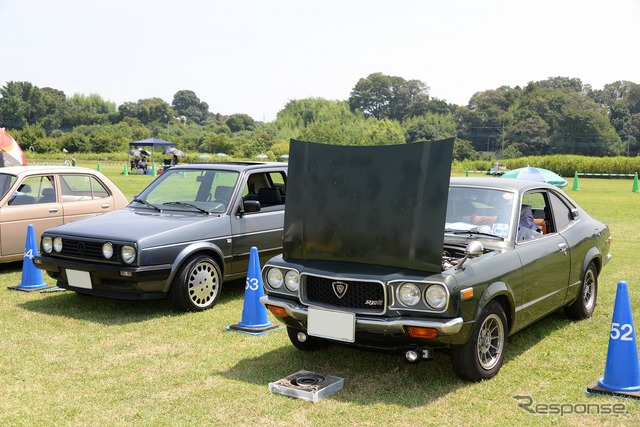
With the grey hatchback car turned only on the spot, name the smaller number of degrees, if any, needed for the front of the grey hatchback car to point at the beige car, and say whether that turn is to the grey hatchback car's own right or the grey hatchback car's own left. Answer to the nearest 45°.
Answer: approximately 90° to the grey hatchback car's own right

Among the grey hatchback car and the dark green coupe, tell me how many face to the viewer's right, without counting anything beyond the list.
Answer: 0

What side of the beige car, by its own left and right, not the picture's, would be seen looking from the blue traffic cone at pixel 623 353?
left

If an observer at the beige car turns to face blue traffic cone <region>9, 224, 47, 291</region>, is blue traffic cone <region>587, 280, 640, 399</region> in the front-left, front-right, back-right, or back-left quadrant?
front-left

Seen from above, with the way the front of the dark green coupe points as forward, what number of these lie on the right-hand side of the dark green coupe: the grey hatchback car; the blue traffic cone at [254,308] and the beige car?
3

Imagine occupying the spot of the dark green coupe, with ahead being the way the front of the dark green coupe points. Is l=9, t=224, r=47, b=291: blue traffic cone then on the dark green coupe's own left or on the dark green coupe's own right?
on the dark green coupe's own right

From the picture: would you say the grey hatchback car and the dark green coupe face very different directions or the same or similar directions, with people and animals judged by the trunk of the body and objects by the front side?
same or similar directions

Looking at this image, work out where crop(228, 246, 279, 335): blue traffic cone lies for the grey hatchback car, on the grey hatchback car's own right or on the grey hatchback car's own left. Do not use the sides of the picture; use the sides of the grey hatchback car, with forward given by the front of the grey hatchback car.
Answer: on the grey hatchback car's own left

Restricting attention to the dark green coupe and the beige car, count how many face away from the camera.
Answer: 0

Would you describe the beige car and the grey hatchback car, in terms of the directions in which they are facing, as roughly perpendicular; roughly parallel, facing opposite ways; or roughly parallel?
roughly parallel

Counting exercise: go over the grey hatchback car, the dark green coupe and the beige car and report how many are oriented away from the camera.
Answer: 0

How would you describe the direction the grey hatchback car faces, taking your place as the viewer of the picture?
facing the viewer and to the left of the viewer

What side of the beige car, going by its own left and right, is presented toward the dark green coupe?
left

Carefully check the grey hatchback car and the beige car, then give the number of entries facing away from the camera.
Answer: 0

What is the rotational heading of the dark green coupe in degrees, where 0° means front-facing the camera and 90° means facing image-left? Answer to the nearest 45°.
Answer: approximately 45°

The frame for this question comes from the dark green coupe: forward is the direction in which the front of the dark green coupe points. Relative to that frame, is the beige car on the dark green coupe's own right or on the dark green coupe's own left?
on the dark green coupe's own right

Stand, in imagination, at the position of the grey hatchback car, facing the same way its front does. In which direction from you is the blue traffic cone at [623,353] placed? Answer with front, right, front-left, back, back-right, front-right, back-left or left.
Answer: left

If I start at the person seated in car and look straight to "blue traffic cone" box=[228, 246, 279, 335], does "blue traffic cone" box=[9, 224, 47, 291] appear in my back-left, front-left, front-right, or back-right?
front-right

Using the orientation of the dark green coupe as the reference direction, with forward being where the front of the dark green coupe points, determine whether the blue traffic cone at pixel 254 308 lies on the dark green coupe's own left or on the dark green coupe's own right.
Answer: on the dark green coupe's own right
